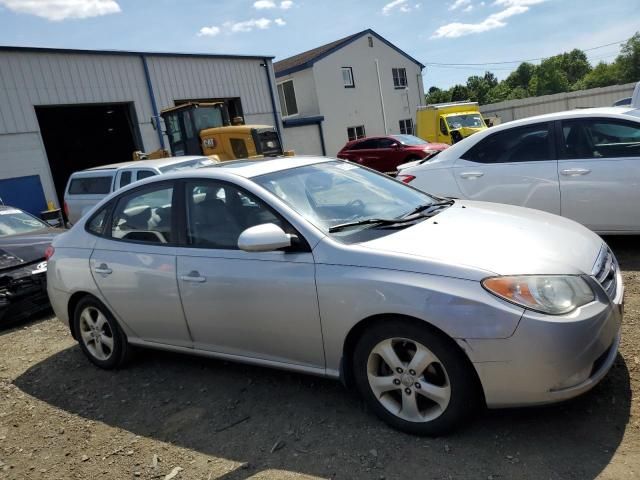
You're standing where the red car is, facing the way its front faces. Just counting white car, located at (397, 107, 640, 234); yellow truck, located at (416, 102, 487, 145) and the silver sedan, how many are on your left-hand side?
1

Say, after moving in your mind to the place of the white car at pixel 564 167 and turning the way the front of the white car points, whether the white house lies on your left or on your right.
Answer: on your left

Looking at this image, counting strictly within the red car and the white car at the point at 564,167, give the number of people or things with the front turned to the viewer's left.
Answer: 0

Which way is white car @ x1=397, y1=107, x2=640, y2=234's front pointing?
to the viewer's right

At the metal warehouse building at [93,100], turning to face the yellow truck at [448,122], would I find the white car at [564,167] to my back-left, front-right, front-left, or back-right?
front-right

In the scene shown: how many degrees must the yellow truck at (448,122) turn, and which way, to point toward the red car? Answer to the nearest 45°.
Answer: approximately 90° to its right

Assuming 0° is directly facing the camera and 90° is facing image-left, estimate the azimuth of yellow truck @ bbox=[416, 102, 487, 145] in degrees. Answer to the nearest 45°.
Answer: approximately 315°

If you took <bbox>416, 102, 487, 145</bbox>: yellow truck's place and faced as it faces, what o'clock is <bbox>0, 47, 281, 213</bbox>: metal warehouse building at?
The metal warehouse building is roughly at 4 o'clock from the yellow truck.

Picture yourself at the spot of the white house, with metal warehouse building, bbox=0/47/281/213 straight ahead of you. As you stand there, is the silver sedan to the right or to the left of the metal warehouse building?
left

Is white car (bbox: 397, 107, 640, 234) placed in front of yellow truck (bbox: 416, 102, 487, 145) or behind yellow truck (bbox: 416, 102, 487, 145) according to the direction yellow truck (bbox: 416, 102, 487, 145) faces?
in front

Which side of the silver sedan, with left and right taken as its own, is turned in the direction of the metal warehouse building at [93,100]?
back

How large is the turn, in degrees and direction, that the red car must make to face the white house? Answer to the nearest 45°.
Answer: approximately 135° to its left

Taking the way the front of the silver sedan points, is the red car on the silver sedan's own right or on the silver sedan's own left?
on the silver sedan's own left

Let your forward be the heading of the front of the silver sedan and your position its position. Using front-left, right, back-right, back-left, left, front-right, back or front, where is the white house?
back-left

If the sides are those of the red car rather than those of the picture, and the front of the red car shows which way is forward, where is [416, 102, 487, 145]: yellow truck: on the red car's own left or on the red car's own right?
on the red car's own left

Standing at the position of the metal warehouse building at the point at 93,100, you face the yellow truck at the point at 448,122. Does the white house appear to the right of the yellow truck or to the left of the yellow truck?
left

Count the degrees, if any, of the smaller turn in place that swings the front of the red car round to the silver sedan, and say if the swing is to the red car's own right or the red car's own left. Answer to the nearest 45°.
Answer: approximately 45° to the red car's own right
